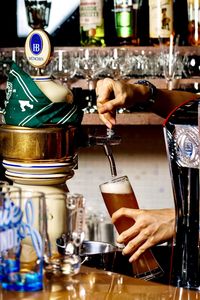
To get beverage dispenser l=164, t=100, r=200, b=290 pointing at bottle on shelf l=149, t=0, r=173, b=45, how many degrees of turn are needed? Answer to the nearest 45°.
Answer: approximately 180°

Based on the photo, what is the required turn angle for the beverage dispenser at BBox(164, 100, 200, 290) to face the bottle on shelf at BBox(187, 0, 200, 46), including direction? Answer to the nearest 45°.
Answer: approximately 180°

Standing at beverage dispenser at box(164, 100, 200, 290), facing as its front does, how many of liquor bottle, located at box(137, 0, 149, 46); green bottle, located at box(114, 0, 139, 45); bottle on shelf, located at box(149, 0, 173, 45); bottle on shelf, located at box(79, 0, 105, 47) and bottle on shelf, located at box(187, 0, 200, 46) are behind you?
5

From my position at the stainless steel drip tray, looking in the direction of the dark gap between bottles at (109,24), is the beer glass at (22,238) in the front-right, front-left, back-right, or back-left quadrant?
back-left

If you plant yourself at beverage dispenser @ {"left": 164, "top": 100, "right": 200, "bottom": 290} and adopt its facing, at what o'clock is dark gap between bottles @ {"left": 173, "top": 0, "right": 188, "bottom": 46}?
The dark gap between bottles is roughly at 6 o'clock from the beverage dispenser.

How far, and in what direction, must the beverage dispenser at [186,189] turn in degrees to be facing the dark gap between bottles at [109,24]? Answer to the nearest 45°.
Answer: approximately 180°

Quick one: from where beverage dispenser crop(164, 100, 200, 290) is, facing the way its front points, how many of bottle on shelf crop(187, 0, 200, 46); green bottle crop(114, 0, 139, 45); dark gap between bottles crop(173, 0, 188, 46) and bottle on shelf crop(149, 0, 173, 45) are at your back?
4

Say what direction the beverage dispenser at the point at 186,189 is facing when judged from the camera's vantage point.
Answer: facing the viewer
